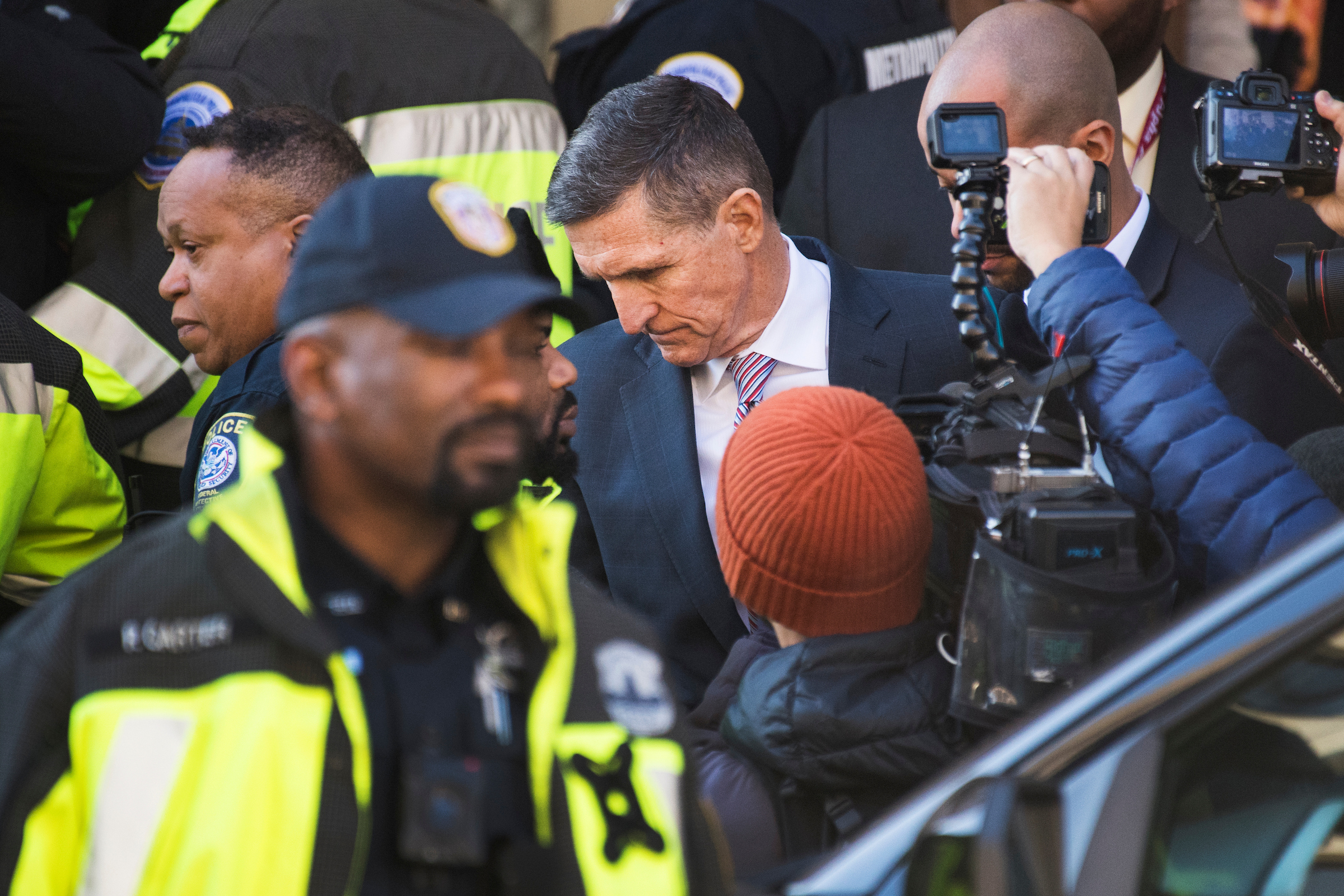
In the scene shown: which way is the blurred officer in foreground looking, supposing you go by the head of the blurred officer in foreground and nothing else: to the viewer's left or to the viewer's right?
to the viewer's right

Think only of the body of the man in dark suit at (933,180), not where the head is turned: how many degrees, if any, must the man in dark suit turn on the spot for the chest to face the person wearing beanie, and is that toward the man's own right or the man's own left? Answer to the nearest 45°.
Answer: approximately 45° to the man's own right

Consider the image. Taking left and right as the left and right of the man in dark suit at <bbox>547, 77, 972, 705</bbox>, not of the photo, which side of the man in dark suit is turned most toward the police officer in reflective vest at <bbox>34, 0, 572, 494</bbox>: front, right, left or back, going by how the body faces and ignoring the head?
right

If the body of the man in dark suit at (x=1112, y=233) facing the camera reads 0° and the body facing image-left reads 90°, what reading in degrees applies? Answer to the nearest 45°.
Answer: approximately 45°

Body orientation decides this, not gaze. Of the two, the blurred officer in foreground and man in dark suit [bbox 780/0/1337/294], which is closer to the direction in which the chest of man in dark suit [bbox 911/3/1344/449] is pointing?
the blurred officer in foreground

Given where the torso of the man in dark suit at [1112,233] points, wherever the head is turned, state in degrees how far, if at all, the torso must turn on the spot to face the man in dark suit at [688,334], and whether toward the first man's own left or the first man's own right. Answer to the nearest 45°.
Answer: approximately 45° to the first man's own right

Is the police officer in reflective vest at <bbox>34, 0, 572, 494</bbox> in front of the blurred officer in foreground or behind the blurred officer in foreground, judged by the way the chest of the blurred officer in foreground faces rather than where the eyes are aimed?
behind

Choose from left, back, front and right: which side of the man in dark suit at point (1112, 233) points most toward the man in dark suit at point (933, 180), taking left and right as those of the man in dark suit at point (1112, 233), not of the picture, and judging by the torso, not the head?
right

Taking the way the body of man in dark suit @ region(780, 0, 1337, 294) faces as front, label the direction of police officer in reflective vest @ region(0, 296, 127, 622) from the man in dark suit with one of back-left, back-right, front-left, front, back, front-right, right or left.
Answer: right
